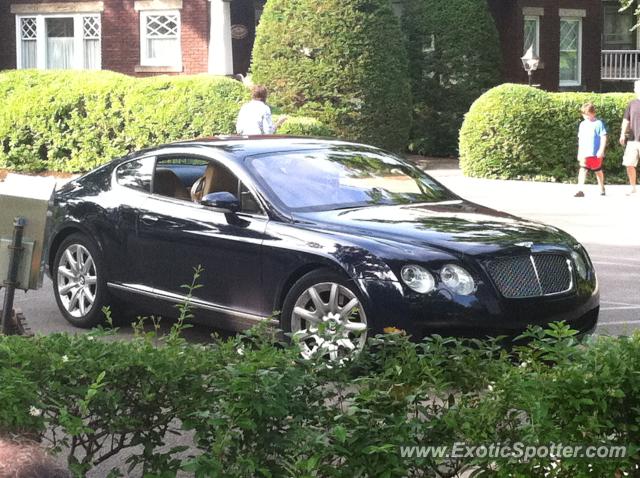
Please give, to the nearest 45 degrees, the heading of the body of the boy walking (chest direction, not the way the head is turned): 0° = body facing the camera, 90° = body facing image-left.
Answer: approximately 45°

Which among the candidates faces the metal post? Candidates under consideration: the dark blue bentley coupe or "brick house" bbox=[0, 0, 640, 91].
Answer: the brick house

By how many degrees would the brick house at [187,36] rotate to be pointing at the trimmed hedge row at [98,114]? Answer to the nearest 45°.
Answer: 0° — it already faces it

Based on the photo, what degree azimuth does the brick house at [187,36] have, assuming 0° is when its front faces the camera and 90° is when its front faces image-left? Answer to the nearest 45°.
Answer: approximately 0°

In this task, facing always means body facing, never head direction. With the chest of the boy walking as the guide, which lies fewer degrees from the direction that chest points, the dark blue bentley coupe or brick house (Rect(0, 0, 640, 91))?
the dark blue bentley coupe

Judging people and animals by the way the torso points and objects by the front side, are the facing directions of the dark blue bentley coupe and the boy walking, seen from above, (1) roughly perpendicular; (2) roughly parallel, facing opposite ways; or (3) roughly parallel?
roughly perpendicular

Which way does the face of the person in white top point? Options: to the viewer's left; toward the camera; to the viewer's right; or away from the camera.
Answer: away from the camera

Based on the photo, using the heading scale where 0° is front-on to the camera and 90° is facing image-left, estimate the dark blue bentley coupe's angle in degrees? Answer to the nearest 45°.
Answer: approximately 315°
